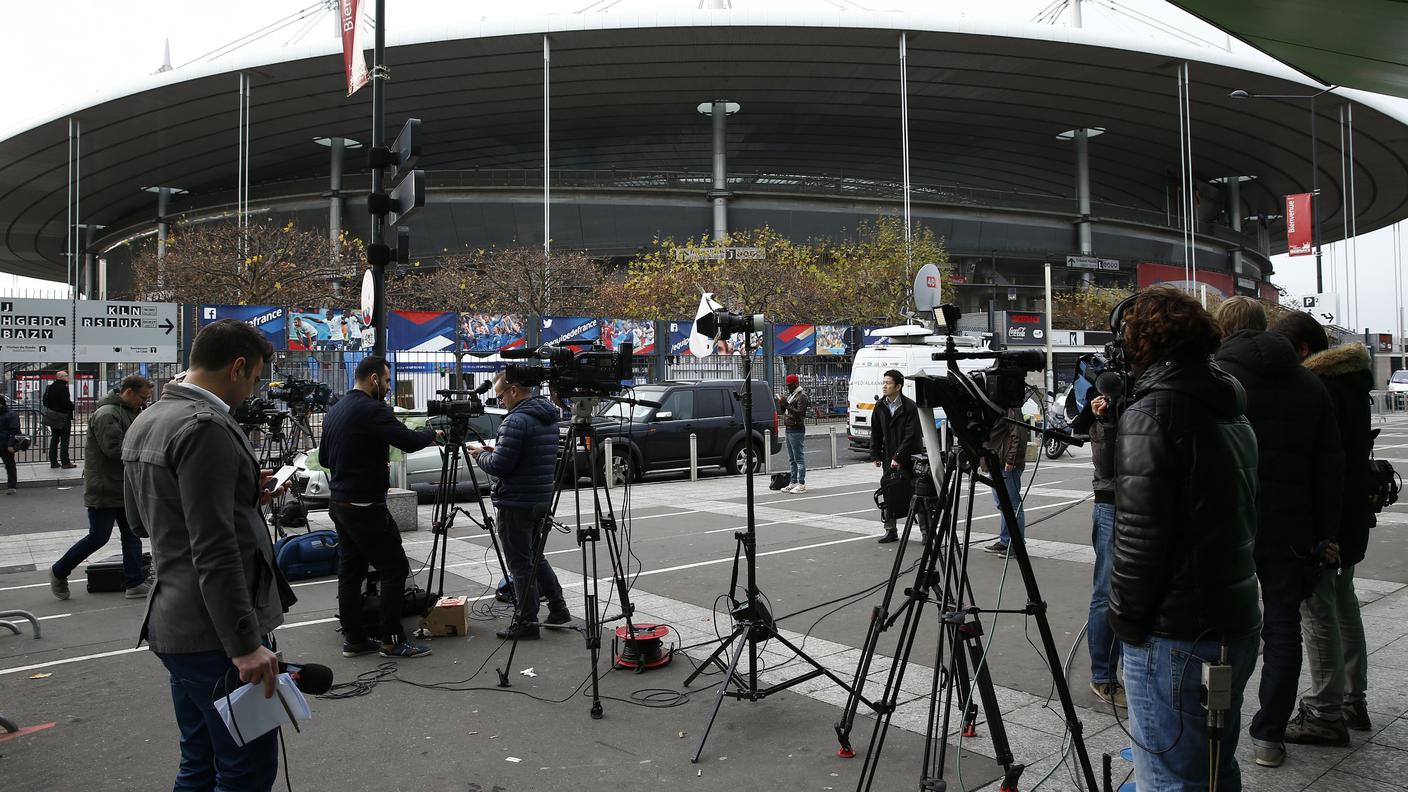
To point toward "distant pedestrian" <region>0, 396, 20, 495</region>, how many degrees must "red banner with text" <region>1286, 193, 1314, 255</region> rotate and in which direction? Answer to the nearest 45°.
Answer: approximately 45° to its right

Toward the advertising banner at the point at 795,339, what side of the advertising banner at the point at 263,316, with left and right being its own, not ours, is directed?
left

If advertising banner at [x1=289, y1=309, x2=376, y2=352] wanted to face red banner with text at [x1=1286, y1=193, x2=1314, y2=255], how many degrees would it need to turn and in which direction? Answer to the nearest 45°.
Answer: approximately 90° to its left

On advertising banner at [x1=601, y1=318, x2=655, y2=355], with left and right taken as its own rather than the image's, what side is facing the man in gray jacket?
front

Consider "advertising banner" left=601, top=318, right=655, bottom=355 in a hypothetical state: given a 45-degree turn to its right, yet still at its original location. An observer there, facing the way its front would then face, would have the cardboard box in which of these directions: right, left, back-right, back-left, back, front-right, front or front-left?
front-left

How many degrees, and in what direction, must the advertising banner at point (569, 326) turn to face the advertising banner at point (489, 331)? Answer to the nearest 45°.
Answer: approximately 45° to its right

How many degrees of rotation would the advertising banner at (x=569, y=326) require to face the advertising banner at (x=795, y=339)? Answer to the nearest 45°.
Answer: approximately 90° to its left

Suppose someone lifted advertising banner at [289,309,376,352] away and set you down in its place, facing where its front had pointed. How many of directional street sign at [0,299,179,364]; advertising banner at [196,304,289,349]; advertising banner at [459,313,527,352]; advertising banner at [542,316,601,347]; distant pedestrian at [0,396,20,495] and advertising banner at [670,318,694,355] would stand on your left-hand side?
3

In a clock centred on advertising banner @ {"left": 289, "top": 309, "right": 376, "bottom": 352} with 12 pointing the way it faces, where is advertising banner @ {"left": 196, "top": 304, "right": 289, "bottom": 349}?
advertising banner @ {"left": 196, "top": 304, "right": 289, "bottom": 349} is roughly at 2 o'clock from advertising banner @ {"left": 289, "top": 309, "right": 376, "bottom": 352}.

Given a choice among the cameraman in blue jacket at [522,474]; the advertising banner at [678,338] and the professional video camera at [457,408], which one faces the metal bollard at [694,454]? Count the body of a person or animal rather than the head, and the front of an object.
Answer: the advertising banner

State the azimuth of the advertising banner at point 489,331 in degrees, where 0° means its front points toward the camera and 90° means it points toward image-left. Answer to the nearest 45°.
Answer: approximately 0°

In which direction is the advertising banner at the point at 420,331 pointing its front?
toward the camera

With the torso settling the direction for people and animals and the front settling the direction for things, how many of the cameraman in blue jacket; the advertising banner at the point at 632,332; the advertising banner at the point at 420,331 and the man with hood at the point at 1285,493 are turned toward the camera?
2

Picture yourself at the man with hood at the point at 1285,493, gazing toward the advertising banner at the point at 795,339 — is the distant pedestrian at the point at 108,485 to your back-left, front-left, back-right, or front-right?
front-left

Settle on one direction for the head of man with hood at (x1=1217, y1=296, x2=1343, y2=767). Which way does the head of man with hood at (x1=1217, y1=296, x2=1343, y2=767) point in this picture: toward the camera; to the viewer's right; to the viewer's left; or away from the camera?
away from the camera

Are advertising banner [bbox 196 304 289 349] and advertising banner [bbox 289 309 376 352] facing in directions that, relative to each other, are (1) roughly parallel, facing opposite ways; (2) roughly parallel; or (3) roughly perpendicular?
roughly parallel

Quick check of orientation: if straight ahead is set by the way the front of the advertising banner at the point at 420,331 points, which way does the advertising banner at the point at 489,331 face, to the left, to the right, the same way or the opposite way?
the same way

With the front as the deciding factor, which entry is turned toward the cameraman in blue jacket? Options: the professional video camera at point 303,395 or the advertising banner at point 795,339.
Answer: the advertising banner

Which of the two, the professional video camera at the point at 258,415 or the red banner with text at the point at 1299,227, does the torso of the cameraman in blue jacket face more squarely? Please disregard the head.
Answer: the professional video camera
